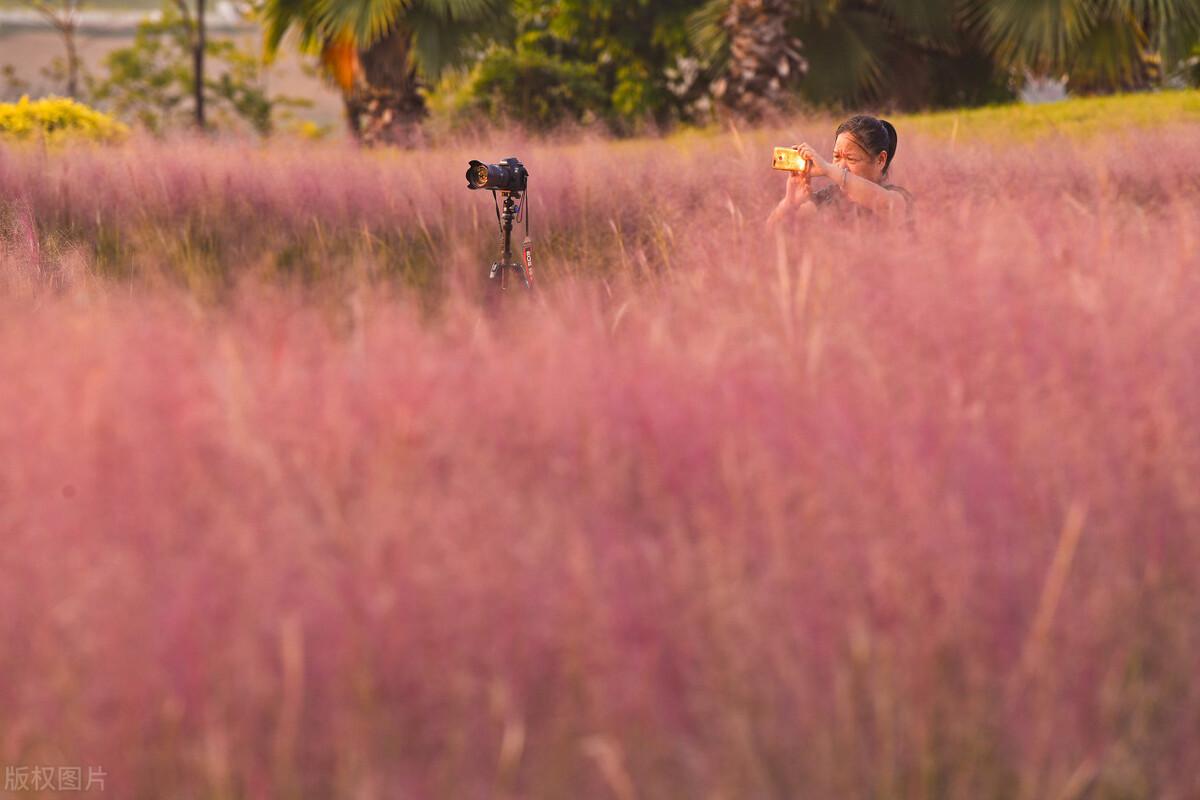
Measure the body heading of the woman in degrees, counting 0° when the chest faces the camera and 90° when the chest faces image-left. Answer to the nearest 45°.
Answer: approximately 45°

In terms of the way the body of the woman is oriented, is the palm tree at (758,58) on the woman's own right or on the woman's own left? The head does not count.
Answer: on the woman's own right

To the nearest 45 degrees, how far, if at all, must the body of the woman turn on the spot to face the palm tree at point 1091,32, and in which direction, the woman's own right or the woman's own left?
approximately 135° to the woman's own right

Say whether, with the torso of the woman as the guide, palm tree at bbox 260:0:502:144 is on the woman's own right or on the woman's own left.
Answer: on the woman's own right

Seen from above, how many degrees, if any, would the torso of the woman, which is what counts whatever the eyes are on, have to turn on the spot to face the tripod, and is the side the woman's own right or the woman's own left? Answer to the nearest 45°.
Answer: approximately 45° to the woman's own right

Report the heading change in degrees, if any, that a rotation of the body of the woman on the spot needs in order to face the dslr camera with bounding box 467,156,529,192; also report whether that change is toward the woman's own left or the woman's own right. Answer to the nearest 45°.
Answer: approximately 45° to the woman's own right

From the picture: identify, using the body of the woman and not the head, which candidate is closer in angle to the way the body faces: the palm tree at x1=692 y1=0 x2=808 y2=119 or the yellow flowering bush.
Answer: the yellow flowering bush

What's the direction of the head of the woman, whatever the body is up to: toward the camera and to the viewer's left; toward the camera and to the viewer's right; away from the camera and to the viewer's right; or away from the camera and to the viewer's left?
toward the camera and to the viewer's left

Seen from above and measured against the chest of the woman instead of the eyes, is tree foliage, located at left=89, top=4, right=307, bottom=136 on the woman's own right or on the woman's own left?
on the woman's own right

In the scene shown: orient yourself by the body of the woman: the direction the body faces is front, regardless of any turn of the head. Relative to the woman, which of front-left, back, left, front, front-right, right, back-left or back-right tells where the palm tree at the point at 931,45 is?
back-right

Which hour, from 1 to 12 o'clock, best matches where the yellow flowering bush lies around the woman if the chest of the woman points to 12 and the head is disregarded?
The yellow flowering bush is roughly at 3 o'clock from the woman.

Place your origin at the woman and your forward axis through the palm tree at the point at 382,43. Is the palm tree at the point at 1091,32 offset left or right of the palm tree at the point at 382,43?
right
